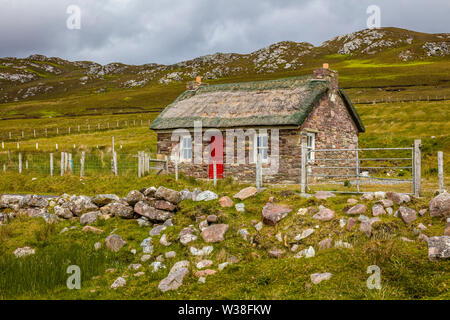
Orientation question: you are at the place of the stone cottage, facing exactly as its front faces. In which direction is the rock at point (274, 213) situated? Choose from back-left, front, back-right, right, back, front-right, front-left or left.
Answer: front-left

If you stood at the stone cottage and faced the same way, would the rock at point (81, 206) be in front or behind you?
in front

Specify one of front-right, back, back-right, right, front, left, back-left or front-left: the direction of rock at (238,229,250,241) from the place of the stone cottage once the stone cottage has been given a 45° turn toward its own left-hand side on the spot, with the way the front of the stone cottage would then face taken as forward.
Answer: front

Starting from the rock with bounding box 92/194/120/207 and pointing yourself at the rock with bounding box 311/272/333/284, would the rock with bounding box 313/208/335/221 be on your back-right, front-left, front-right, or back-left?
front-left

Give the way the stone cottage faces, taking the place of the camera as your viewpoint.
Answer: facing the viewer and to the left of the viewer

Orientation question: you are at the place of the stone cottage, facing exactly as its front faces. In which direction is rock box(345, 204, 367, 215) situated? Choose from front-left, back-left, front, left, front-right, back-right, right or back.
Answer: front-left

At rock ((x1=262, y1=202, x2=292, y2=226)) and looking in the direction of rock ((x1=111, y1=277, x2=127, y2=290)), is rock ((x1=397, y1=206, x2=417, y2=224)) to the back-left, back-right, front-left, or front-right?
back-left

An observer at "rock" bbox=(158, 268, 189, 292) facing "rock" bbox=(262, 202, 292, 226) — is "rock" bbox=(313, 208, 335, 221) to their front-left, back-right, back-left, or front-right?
front-right

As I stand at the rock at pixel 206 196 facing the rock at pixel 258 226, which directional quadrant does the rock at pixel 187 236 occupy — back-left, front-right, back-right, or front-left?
front-right

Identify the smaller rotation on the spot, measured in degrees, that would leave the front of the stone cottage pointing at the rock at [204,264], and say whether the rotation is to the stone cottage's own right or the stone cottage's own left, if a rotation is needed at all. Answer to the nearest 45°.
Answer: approximately 45° to the stone cottage's own left

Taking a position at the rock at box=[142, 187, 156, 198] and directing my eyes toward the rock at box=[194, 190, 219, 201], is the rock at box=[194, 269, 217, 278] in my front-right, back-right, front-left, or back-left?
front-right

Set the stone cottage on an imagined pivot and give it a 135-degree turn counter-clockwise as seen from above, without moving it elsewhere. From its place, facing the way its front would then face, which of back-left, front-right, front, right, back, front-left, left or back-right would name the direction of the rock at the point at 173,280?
right

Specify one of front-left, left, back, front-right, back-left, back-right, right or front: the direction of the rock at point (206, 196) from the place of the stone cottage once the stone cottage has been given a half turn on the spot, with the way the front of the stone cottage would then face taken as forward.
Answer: back-right

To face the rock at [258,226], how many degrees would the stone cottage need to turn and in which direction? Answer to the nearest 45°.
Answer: approximately 45° to its left

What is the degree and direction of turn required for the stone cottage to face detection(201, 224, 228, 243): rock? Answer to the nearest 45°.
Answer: approximately 45° to its left
